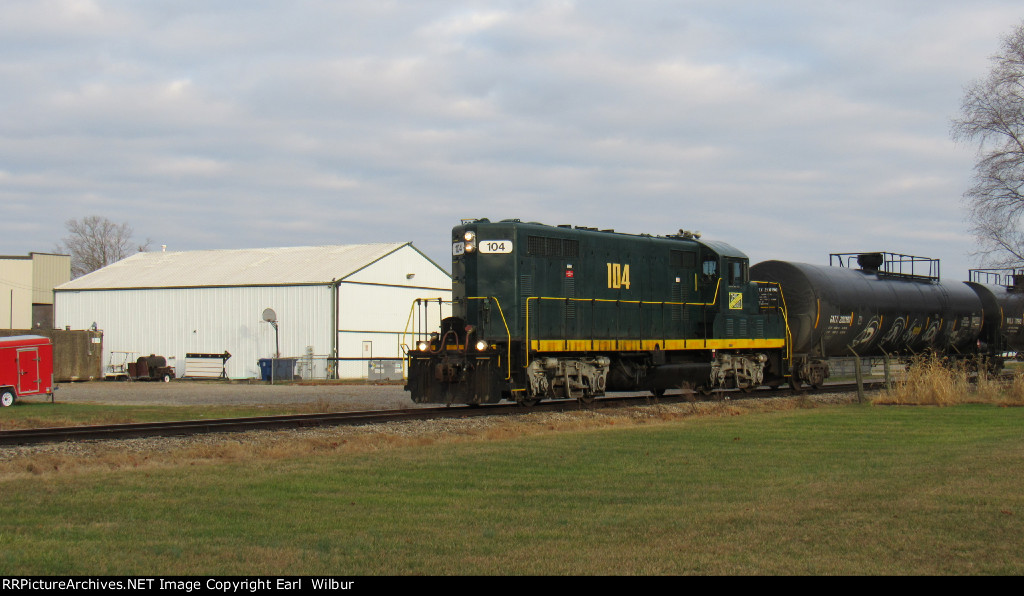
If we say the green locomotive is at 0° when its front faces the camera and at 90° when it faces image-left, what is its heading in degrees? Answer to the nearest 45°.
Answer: approximately 45°

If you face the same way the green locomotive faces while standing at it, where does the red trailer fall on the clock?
The red trailer is roughly at 2 o'clock from the green locomotive.
